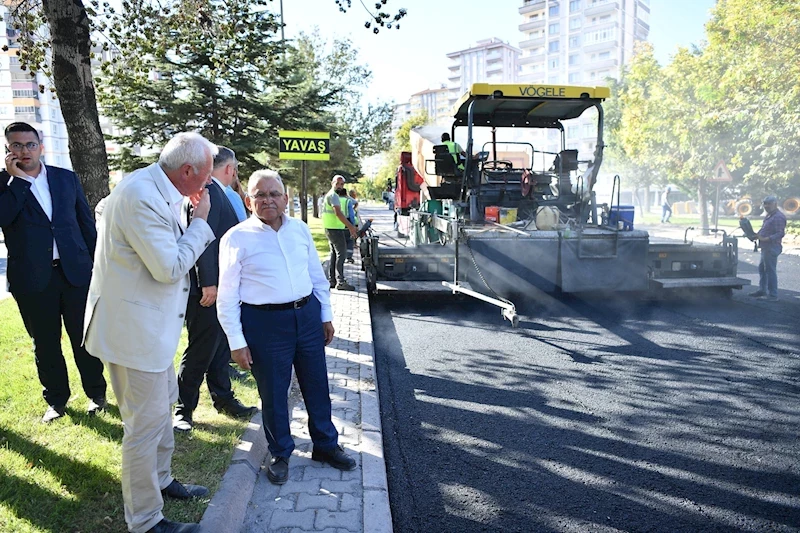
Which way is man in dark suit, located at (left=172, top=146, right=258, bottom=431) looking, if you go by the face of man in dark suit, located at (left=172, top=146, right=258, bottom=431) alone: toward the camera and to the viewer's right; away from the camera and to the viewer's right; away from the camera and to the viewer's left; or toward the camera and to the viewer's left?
away from the camera and to the viewer's right

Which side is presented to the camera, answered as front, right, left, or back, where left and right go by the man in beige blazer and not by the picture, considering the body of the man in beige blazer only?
right

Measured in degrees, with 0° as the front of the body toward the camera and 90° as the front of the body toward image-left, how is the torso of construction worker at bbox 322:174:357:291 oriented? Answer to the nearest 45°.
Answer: approximately 270°

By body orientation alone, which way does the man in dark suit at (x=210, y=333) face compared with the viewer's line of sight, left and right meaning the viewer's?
facing to the right of the viewer

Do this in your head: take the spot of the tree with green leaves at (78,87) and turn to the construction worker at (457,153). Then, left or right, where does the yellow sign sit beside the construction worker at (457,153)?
left

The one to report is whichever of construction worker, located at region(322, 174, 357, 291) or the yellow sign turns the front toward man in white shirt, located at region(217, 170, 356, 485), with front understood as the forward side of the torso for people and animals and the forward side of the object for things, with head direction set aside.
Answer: the yellow sign

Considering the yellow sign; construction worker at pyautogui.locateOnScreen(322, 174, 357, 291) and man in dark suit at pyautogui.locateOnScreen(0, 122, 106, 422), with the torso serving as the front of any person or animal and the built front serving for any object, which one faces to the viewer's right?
the construction worker

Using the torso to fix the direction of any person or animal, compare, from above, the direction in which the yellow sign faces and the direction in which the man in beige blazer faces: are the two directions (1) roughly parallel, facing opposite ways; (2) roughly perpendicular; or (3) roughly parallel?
roughly perpendicular
